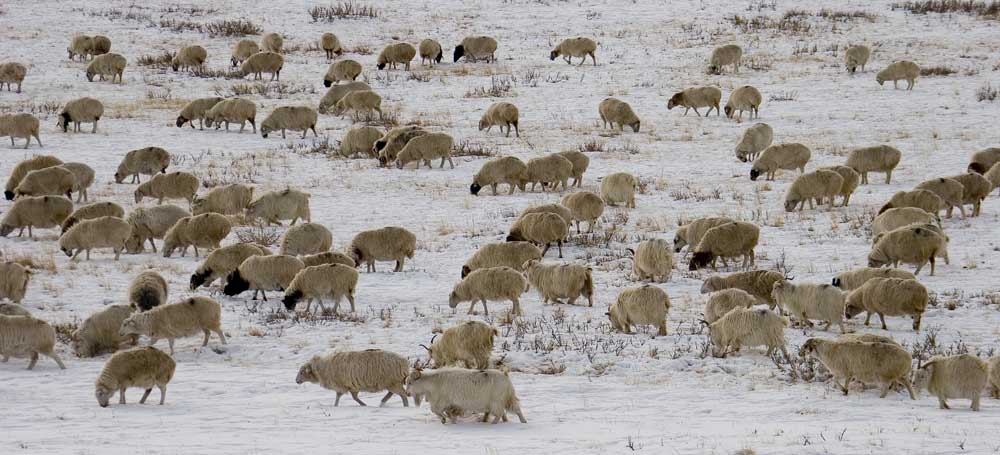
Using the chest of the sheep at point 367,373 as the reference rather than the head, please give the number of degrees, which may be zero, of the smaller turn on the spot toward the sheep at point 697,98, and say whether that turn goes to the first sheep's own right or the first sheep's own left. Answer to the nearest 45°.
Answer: approximately 135° to the first sheep's own right

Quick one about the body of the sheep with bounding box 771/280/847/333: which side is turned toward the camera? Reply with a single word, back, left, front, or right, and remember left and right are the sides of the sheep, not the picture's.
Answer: left

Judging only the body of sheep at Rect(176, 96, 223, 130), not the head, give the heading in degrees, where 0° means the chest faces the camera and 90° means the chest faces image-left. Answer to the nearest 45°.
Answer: approximately 90°

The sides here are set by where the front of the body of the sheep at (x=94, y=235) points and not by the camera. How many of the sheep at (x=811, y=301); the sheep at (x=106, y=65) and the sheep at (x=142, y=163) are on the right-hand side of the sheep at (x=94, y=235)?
2

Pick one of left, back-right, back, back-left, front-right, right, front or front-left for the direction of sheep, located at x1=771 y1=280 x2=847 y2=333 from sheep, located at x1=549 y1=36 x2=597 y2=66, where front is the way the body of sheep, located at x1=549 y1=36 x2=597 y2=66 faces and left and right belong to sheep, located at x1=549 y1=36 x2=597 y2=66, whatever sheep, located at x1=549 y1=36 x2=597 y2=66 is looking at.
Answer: left

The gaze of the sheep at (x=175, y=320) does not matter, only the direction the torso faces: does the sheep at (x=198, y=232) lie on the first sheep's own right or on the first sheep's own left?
on the first sheep's own right

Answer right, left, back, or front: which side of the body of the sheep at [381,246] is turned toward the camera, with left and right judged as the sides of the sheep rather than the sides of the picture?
left

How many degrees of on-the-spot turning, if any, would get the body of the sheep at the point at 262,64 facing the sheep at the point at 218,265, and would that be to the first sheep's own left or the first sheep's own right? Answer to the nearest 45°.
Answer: approximately 90° to the first sheep's own left

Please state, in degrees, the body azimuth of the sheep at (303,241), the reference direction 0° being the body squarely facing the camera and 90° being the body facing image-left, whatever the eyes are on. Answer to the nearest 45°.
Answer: approximately 90°

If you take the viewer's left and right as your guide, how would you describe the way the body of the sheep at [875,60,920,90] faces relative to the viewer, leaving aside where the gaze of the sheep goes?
facing to the left of the viewer

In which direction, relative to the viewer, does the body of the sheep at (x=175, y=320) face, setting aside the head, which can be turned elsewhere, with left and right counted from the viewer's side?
facing to the left of the viewer

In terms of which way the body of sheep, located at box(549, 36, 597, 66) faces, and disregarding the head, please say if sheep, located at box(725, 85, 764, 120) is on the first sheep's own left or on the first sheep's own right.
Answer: on the first sheep's own left

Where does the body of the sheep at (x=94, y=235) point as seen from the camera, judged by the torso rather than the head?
to the viewer's left

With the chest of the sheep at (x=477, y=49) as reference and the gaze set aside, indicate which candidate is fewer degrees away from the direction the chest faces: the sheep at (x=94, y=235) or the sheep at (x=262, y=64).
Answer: the sheep at (x=262, y=64)
